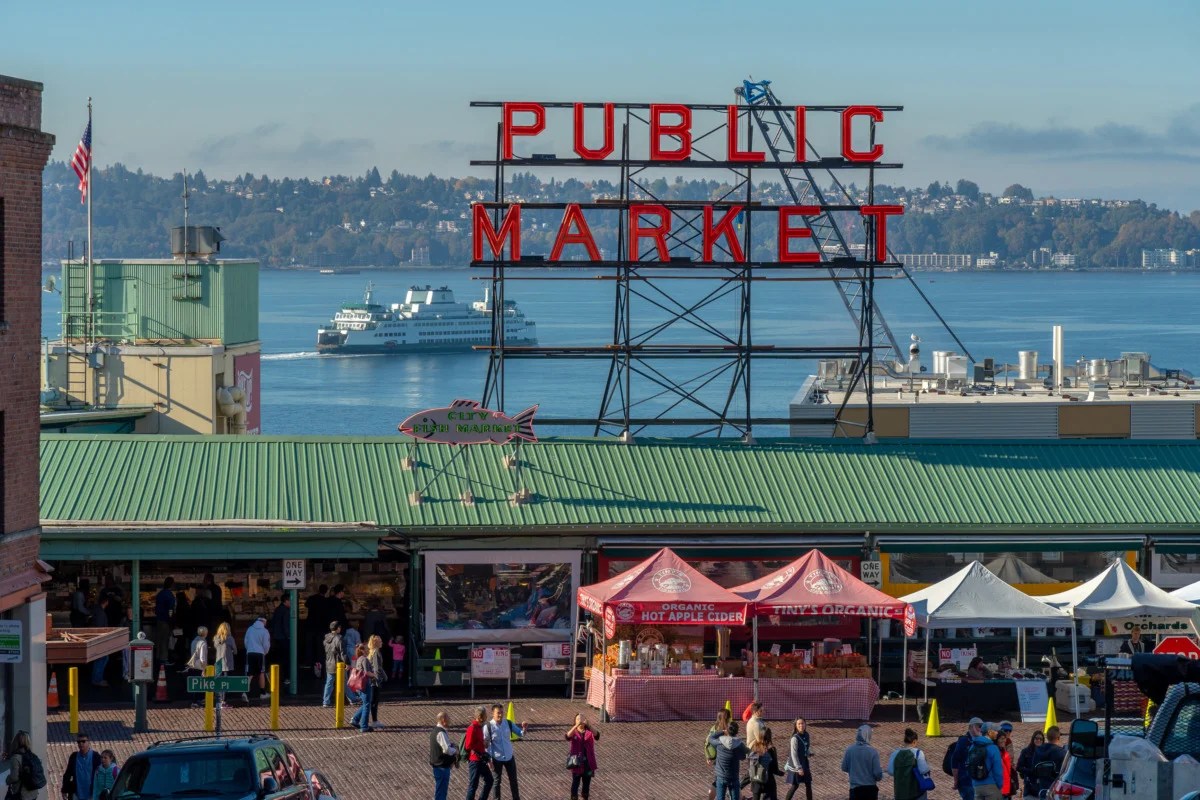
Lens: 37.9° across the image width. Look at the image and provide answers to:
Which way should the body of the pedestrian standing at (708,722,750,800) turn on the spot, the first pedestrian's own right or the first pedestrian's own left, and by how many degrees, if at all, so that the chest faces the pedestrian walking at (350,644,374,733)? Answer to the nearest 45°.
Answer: approximately 45° to the first pedestrian's own left

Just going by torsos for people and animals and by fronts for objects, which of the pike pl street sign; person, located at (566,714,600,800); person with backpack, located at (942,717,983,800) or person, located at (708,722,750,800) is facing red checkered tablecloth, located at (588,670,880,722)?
person, located at (708,722,750,800)

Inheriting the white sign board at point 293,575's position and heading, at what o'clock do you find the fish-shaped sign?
The fish-shaped sign is roughly at 8 o'clock from the white sign board.

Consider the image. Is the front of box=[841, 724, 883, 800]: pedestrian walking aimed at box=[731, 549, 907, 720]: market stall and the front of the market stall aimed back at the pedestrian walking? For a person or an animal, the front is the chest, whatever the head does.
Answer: yes

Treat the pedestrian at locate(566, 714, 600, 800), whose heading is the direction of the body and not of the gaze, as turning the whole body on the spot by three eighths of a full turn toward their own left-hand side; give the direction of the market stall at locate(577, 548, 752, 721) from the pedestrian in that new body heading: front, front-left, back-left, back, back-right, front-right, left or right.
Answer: front-left

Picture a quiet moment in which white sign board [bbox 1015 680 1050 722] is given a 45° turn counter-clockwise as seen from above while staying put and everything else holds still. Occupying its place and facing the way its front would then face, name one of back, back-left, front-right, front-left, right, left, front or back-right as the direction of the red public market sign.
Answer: back

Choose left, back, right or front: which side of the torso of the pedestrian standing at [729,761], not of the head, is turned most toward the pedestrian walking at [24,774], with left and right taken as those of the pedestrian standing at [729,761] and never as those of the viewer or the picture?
left

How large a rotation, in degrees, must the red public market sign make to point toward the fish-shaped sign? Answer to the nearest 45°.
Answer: approximately 45° to its right

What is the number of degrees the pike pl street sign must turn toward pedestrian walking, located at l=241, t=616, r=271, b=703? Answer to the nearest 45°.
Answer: approximately 180°

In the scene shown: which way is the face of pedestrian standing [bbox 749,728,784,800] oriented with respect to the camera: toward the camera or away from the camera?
away from the camera
